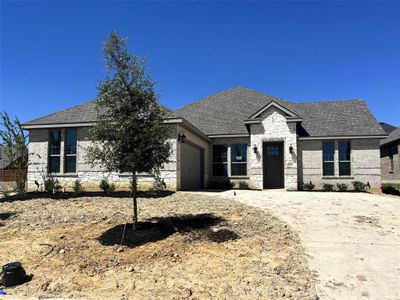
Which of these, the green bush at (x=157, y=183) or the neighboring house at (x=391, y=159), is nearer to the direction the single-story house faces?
the green bush

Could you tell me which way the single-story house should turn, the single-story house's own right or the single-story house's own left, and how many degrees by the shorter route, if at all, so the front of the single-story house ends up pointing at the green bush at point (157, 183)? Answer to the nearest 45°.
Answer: approximately 45° to the single-story house's own right

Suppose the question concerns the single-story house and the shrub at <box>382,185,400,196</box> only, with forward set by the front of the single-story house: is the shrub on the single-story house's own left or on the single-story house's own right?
on the single-story house's own left

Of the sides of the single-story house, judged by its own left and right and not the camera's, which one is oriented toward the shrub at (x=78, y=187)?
right

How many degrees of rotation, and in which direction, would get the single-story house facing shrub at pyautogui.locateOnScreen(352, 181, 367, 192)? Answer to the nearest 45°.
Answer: approximately 90° to its left

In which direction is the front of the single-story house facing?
toward the camera

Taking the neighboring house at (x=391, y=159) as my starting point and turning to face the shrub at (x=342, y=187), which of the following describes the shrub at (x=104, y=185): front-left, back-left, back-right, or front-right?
front-right

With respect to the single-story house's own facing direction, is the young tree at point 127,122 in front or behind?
in front

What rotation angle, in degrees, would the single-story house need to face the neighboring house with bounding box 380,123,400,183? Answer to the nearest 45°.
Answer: approximately 135° to its left
